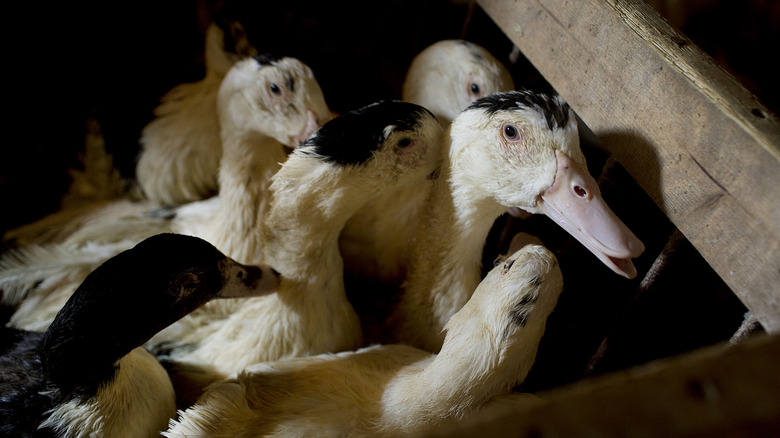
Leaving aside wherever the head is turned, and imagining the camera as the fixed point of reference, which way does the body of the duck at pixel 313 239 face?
to the viewer's right

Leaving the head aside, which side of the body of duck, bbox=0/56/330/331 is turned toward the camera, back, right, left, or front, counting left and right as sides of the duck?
right

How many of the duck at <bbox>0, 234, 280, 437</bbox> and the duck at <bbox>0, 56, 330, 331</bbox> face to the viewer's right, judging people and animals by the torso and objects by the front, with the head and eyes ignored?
2

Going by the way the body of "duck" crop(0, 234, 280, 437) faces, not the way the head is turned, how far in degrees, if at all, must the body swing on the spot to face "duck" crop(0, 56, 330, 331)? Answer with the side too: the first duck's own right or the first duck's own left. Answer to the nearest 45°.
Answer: approximately 90° to the first duck's own left

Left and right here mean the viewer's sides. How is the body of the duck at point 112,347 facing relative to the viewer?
facing to the right of the viewer

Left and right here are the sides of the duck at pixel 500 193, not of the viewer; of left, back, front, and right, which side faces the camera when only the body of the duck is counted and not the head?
right

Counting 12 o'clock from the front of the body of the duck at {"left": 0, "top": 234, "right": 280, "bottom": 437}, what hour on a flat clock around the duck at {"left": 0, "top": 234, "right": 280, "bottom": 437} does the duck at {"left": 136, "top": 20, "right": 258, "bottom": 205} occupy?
the duck at {"left": 136, "top": 20, "right": 258, "bottom": 205} is roughly at 9 o'clock from the duck at {"left": 0, "top": 234, "right": 280, "bottom": 437}.
